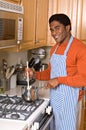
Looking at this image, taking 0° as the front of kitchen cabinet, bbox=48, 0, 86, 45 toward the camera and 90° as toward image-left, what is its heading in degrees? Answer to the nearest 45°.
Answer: approximately 45°

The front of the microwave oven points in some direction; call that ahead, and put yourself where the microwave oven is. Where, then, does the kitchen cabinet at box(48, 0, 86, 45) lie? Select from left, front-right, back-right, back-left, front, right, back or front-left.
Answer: left

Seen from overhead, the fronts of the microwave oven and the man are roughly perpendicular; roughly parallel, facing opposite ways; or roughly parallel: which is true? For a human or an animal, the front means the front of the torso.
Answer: roughly perpendicular

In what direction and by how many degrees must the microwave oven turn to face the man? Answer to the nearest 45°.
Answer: approximately 90° to its left

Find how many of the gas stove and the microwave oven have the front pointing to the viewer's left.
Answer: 0

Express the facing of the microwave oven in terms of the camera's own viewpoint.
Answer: facing the viewer and to the right of the viewer

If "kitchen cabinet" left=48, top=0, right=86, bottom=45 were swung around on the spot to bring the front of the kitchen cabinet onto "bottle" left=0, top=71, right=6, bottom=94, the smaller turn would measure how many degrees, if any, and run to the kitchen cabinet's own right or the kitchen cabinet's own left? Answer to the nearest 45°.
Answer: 0° — it already faces it
